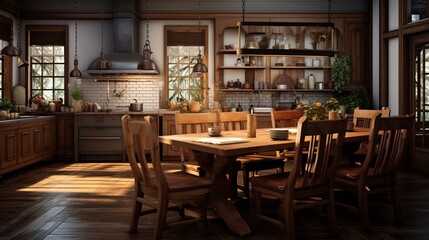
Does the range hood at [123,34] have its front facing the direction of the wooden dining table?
yes

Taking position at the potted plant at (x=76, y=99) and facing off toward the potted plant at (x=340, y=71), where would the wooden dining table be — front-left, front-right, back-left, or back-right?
front-right

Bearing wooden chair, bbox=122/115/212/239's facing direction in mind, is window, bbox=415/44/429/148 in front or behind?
in front

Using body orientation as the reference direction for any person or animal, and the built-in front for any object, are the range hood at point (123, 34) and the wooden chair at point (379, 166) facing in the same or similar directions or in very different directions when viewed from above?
very different directions

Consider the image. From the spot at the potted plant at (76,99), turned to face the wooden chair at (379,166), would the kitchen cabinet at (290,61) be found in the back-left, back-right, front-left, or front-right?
front-left

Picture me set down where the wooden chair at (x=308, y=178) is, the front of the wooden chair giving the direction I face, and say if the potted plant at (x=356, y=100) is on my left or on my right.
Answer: on my right

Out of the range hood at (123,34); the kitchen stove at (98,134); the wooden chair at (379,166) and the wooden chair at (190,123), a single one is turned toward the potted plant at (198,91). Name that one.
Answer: the wooden chair at (379,166)

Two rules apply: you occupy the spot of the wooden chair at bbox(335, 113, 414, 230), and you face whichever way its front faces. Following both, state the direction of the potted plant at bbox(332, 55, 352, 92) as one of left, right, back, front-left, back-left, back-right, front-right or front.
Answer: front-right

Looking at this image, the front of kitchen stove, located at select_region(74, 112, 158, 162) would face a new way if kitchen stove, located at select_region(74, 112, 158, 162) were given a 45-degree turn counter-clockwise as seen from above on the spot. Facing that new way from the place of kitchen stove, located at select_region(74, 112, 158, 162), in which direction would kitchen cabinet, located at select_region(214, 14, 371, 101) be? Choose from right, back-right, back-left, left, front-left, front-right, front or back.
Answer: front-left

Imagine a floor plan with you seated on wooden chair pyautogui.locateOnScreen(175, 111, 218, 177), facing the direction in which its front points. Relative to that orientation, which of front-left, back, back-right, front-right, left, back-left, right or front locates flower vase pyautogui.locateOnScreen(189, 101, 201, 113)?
back-left

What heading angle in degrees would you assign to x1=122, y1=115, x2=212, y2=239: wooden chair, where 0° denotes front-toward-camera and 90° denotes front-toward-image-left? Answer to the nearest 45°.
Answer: approximately 225°

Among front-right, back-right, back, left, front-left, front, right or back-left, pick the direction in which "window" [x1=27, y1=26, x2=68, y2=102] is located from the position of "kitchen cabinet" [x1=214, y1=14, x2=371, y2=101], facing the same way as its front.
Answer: right

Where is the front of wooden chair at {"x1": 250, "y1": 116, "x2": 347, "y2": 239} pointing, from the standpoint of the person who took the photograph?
facing away from the viewer and to the left of the viewer

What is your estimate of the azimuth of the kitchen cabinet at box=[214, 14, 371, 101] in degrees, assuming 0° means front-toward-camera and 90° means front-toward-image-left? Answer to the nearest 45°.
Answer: approximately 0°

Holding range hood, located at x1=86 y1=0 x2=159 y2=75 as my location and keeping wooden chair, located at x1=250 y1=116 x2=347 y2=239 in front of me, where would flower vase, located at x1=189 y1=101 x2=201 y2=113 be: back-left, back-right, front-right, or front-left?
front-left

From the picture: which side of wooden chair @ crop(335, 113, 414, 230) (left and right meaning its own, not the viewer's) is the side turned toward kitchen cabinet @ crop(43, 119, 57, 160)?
front

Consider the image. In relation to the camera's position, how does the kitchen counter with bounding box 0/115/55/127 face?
facing the viewer and to the right of the viewer

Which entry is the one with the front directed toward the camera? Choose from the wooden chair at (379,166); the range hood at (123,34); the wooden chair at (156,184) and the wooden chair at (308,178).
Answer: the range hood

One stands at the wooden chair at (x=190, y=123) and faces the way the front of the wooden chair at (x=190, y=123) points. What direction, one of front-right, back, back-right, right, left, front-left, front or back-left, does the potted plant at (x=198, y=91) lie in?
back-left
